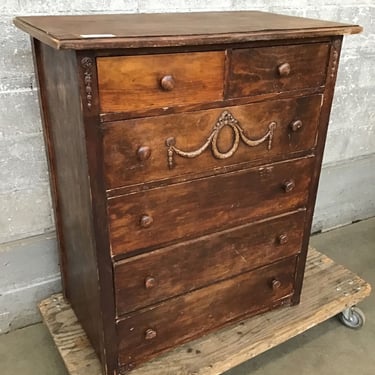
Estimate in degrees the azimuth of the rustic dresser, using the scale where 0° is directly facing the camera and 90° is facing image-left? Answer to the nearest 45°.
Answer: approximately 315°
